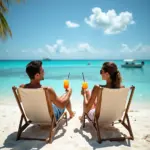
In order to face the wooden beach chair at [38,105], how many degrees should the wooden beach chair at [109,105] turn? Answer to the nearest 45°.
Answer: approximately 45° to its left

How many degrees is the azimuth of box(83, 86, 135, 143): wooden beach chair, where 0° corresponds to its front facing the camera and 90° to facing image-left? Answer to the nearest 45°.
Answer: approximately 135°

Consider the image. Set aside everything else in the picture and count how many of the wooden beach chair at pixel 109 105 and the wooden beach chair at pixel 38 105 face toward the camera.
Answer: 0

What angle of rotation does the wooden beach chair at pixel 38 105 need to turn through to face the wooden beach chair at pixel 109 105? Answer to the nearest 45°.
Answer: approximately 45° to its right

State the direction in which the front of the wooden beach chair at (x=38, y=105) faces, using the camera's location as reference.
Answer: facing away from the viewer and to the right of the viewer
